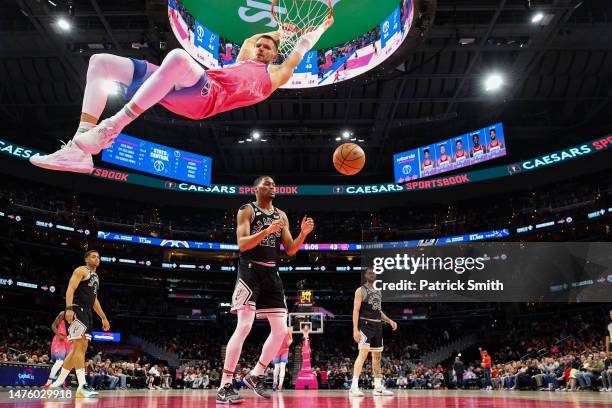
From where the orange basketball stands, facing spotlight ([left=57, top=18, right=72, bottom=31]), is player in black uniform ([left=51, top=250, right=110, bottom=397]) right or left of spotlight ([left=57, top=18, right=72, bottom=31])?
left

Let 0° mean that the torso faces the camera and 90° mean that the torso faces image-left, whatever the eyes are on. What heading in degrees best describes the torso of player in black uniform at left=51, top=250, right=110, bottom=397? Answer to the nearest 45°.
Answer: approximately 315°

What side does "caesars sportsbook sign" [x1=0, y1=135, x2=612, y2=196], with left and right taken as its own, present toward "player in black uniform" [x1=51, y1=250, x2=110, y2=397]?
front

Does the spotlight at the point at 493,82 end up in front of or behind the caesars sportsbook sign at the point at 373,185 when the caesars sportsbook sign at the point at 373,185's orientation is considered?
in front

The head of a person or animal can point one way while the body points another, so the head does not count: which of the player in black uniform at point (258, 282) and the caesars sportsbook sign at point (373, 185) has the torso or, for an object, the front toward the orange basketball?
the caesars sportsbook sign

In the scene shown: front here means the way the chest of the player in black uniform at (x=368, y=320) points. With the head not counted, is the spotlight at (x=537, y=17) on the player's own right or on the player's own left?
on the player's own left

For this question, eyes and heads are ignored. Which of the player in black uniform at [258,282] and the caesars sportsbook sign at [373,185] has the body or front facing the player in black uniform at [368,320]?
the caesars sportsbook sign

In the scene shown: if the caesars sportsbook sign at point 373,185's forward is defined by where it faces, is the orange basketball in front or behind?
in front

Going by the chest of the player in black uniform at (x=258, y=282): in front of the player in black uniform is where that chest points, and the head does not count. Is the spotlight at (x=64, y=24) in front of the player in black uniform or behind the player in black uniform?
behind

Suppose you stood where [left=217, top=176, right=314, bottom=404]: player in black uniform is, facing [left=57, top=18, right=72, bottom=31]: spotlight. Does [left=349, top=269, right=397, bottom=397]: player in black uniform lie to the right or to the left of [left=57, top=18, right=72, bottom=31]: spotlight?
right
